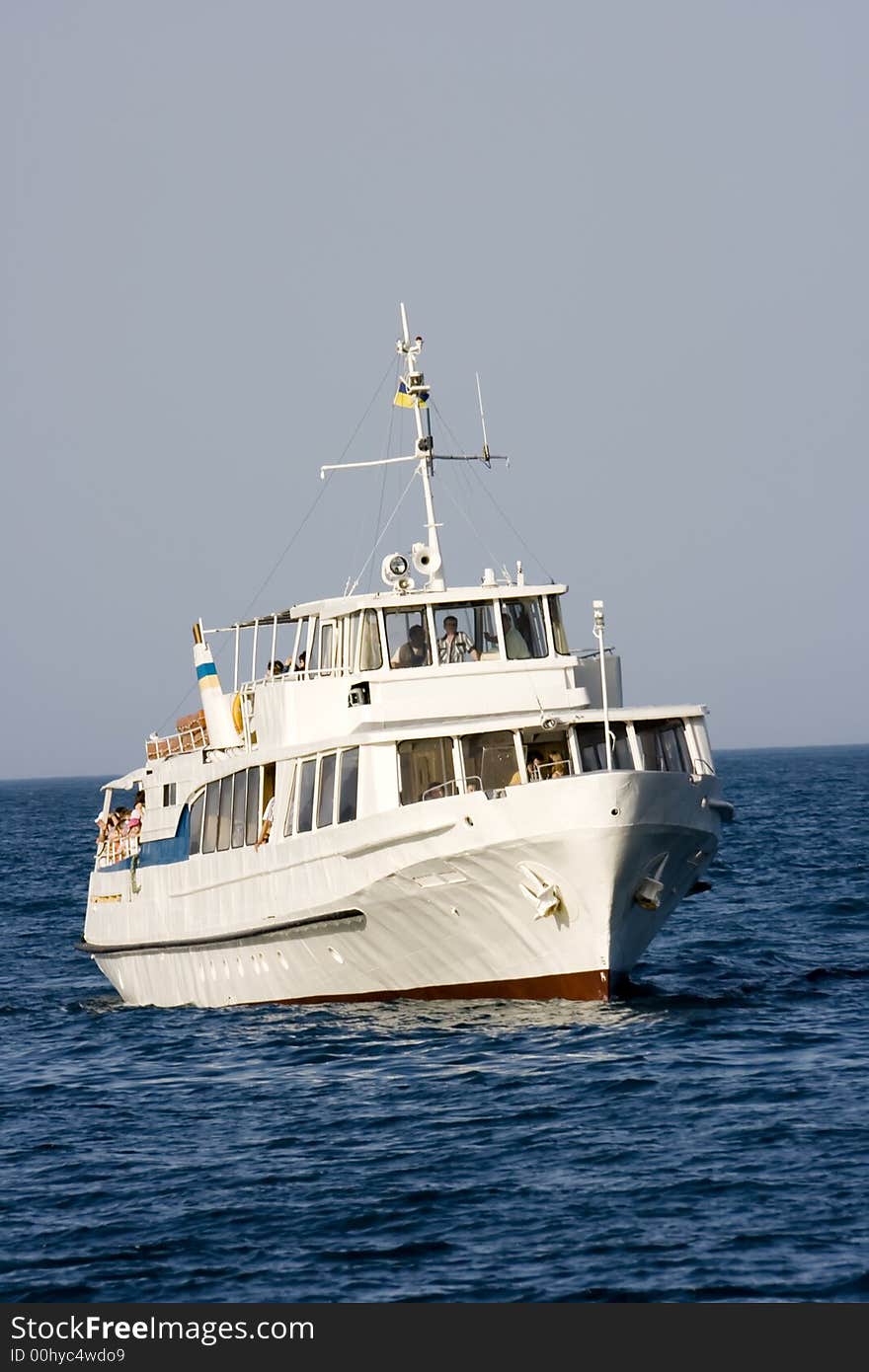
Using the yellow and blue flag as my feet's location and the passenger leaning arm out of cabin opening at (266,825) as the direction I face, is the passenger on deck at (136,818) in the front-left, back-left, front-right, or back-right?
front-right

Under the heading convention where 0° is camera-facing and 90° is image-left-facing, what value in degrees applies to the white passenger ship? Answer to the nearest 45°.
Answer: approximately 315°
